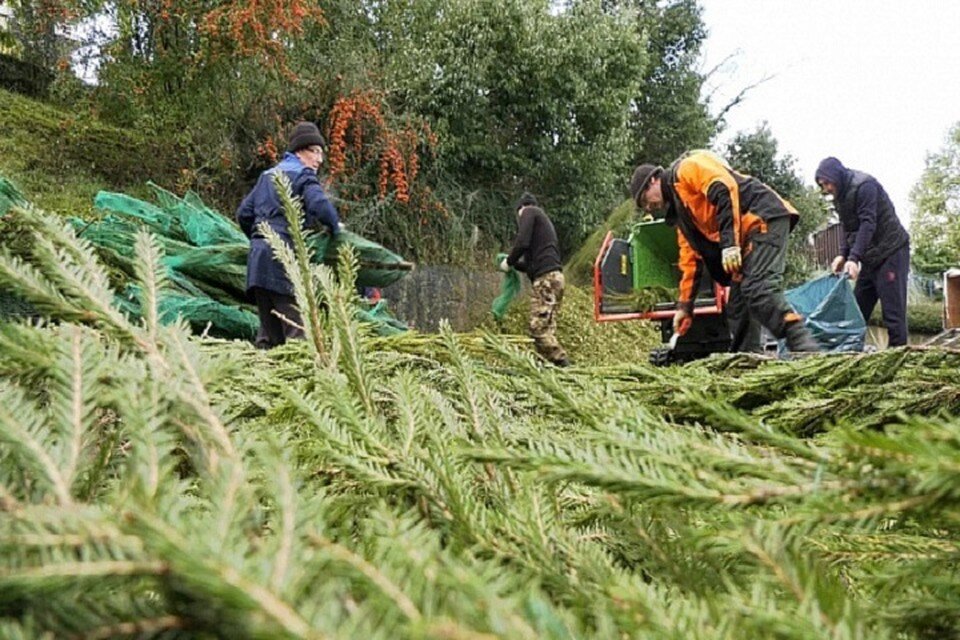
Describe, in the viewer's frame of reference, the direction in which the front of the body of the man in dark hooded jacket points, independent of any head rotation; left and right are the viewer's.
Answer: facing to the left of the viewer

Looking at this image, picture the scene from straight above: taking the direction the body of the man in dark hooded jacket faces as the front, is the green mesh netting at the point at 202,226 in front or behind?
in front

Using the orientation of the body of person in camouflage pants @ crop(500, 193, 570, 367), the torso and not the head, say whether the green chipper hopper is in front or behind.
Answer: behind

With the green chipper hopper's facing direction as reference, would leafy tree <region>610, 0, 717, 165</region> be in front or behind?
behind

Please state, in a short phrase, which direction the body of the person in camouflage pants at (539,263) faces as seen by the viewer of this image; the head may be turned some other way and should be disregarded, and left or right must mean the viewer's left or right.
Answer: facing to the left of the viewer

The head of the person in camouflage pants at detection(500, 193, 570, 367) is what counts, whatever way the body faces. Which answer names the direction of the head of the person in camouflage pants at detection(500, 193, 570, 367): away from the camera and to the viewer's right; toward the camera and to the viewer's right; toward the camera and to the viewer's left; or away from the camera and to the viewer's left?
away from the camera and to the viewer's left
